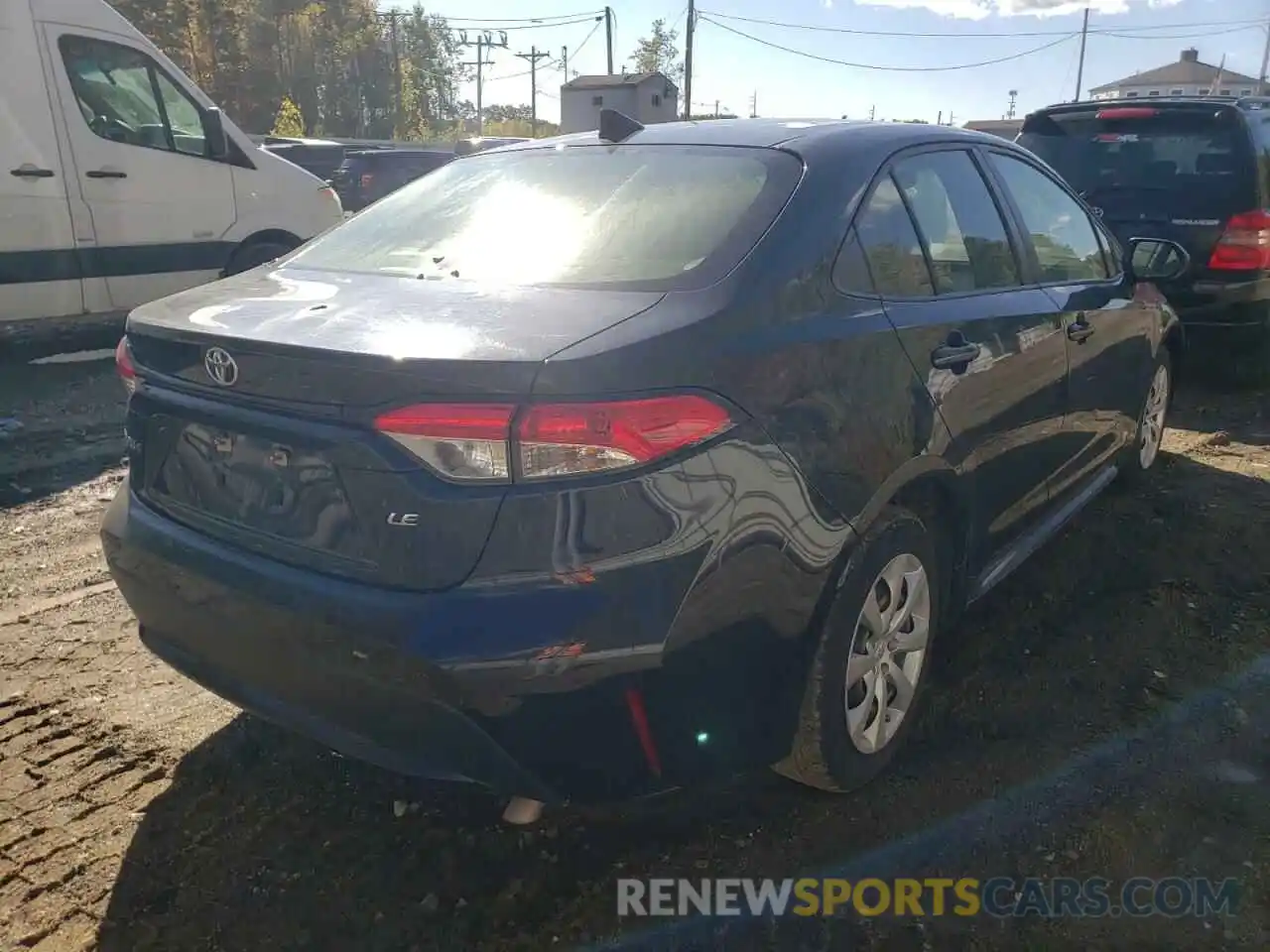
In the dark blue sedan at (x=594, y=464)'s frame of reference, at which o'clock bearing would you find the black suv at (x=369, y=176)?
The black suv is roughly at 10 o'clock from the dark blue sedan.

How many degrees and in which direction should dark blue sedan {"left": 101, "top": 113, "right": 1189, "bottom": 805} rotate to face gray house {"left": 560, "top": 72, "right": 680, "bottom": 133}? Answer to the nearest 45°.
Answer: approximately 45° to its left

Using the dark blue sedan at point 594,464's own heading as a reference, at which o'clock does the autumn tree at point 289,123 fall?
The autumn tree is roughly at 10 o'clock from the dark blue sedan.

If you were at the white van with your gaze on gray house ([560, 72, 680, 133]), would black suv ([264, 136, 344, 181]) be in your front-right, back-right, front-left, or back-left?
front-left

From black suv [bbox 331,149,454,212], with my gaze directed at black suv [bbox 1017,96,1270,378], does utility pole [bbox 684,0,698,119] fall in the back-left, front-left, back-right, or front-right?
back-left

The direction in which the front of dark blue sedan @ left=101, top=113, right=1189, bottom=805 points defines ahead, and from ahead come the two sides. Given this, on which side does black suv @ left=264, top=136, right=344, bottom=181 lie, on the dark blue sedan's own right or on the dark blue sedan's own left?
on the dark blue sedan's own left

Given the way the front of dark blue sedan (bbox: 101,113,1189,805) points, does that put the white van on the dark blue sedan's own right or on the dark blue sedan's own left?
on the dark blue sedan's own left

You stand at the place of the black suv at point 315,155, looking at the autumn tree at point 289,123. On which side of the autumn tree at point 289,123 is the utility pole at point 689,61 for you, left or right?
right

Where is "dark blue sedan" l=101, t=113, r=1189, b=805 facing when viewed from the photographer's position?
facing away from the viewer and to the right of the viewer

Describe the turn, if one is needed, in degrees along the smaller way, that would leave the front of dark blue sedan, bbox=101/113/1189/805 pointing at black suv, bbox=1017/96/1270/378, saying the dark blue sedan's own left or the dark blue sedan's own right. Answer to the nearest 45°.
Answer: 0° — it already faces it
